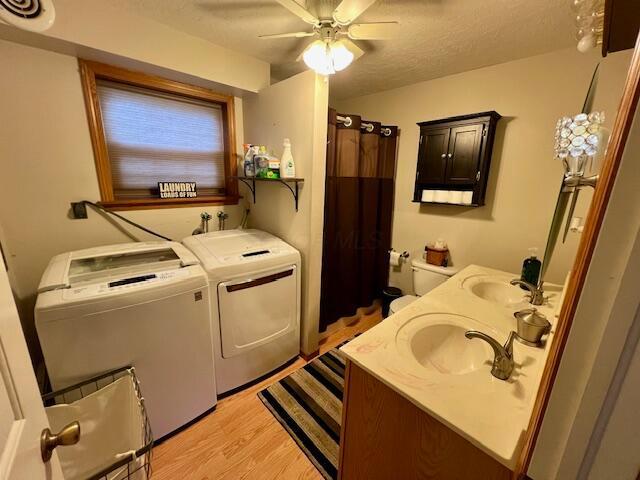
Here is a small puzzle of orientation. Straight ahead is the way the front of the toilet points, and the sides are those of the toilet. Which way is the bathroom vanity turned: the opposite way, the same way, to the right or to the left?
to the right

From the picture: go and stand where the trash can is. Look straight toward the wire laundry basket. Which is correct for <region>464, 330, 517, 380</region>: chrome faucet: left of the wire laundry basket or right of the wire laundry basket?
left

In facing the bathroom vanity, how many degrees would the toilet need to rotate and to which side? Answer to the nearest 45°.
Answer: approximately 45° to its left

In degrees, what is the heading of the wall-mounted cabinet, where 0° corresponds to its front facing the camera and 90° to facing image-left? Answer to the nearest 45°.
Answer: approximately 45°

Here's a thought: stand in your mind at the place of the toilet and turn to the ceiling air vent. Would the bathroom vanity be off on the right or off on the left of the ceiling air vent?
left

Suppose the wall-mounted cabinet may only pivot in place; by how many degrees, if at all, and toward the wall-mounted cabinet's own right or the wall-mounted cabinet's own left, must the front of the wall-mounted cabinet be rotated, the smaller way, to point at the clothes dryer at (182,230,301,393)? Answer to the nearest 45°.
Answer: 0° — it already faces it

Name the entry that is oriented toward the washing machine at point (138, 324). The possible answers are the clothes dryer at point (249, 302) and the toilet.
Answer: the toilet

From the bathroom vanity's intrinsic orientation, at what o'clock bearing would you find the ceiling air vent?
The ceiling air vent is roughly at 10 o'clock from the bathroom vanity.

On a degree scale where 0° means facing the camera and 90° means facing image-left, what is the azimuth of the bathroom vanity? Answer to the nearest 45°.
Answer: approximately 135°

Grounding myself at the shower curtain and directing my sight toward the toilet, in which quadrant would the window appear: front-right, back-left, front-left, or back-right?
back-right

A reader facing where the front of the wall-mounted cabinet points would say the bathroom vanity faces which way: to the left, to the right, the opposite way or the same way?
to the right
